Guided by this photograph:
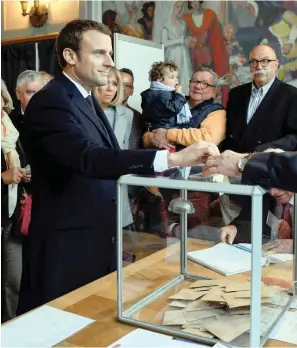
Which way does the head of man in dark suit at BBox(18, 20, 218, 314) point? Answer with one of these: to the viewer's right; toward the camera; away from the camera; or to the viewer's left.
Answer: to the viewer's right

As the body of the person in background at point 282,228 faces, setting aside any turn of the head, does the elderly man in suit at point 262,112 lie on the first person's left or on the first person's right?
on the first person's right

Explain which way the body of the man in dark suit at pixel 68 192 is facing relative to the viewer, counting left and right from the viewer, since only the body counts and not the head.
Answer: facing to the right of the viewer

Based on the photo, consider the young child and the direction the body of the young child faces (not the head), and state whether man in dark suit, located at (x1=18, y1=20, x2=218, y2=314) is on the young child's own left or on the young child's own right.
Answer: on the young child's own right

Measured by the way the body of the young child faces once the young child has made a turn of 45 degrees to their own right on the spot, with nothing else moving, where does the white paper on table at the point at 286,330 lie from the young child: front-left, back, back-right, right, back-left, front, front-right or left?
front-right

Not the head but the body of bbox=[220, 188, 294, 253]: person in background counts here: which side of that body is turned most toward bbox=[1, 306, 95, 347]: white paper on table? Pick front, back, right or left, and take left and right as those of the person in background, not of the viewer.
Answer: front

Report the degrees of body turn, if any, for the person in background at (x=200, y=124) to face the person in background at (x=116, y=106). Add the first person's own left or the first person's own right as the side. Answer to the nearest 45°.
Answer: approximately 45° to the first person's own right

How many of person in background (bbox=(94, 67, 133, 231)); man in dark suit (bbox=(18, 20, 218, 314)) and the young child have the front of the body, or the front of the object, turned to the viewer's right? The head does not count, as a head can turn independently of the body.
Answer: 2

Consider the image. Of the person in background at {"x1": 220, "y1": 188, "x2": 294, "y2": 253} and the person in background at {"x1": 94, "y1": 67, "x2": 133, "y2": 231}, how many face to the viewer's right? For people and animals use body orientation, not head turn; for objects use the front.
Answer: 0

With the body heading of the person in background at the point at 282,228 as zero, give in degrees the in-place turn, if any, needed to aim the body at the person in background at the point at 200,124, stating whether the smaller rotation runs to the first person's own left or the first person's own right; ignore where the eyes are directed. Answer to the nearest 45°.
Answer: approximately 135° to the first person's own right

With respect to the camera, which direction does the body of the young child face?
to the viewer's right
